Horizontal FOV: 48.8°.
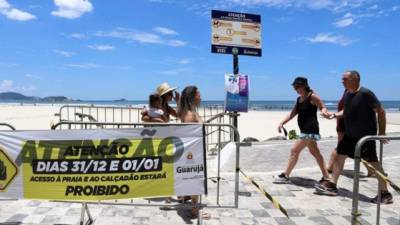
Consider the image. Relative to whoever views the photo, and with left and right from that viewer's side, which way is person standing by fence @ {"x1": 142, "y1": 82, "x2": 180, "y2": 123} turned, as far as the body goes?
facing to the right of the viewer

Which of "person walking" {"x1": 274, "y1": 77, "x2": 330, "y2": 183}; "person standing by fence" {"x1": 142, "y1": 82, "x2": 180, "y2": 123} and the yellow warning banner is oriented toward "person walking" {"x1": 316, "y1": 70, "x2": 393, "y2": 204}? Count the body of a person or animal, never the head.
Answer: the person standing by fence

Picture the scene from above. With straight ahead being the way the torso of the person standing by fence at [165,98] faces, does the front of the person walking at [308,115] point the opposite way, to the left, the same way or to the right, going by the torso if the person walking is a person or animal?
the opposite way

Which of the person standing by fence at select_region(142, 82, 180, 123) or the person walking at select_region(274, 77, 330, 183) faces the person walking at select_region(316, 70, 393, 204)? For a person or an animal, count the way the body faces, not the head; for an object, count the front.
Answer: the person standing by fence

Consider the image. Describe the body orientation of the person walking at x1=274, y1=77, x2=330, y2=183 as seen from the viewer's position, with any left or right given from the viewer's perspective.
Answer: facing to the left of the viewer

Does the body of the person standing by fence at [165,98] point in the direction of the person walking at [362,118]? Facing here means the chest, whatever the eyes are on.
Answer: yes

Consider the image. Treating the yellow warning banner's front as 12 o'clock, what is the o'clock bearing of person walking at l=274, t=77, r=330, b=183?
The person walking is roughly at 8 o'clock from the yellow warning banner.

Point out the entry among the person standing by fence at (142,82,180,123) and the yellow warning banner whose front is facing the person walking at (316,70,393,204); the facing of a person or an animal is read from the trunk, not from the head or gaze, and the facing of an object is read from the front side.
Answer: the person standing by fence

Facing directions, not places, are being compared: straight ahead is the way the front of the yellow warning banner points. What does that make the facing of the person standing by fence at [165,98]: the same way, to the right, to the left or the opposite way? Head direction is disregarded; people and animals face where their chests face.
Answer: to the left
